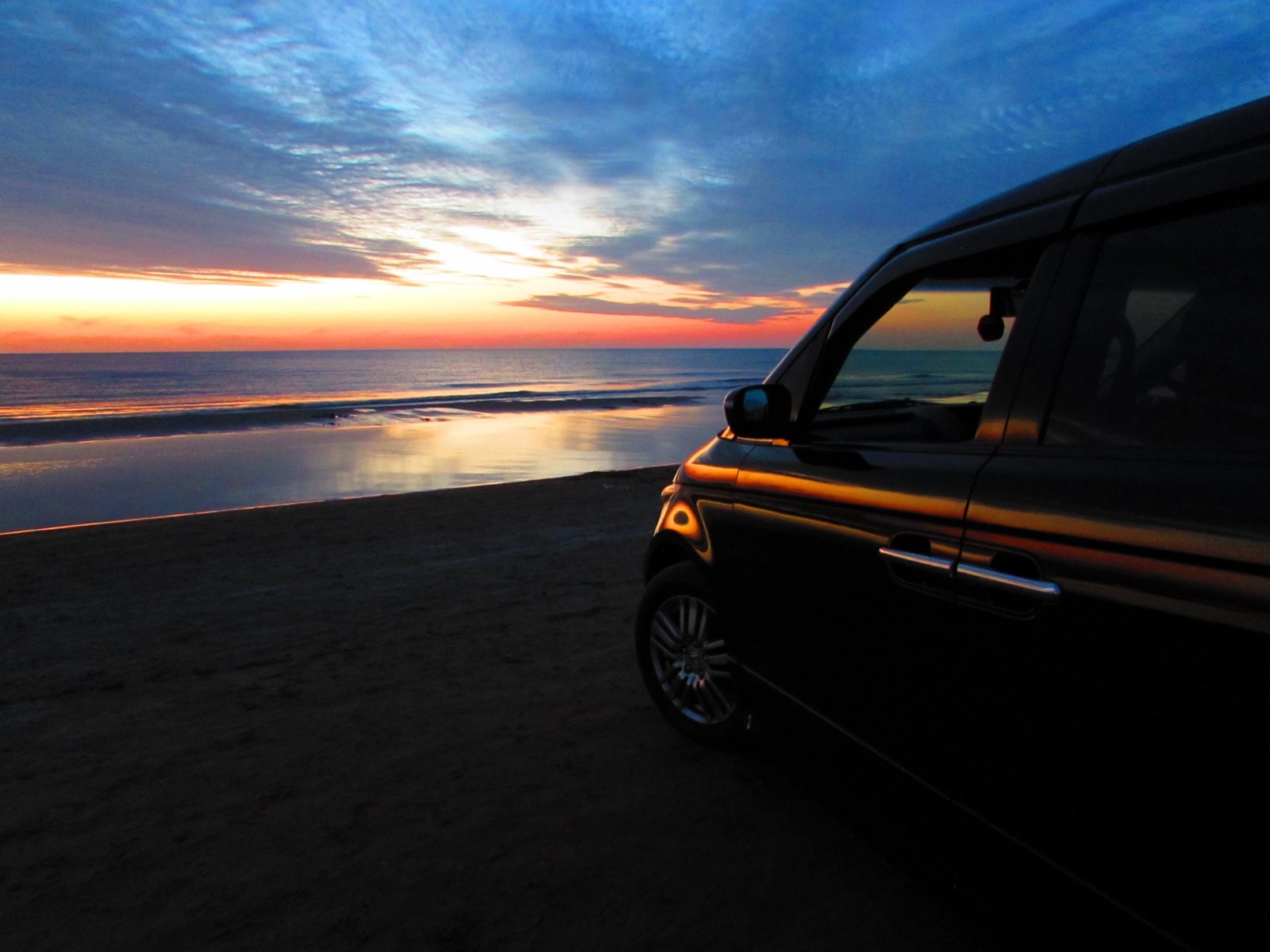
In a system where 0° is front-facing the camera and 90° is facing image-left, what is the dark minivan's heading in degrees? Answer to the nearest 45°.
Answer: approximately 135°
